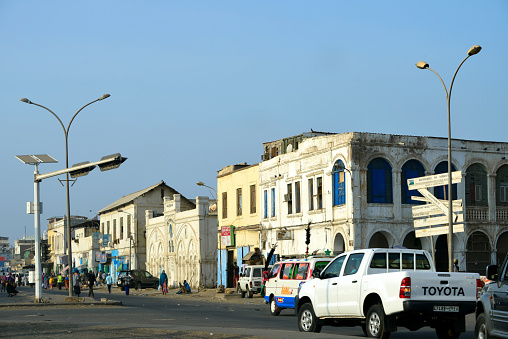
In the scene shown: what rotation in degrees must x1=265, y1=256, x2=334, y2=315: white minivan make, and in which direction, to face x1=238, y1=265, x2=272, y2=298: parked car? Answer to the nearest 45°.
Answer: approximately 45° to its right

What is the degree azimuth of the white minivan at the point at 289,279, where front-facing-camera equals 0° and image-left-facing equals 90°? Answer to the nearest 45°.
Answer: approximately 135°

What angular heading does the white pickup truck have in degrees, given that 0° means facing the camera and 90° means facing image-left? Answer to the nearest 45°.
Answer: approximately 135°

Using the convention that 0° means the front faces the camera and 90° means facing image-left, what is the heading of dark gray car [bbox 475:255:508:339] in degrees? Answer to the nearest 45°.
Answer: approximately 135°

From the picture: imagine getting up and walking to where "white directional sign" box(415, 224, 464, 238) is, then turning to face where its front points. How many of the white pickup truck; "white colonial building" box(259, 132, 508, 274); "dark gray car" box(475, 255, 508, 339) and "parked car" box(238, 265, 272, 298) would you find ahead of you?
2

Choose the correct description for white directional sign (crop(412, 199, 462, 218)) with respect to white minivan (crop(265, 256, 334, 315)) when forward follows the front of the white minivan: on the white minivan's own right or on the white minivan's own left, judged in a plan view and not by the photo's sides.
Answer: on the white minivan's own right
